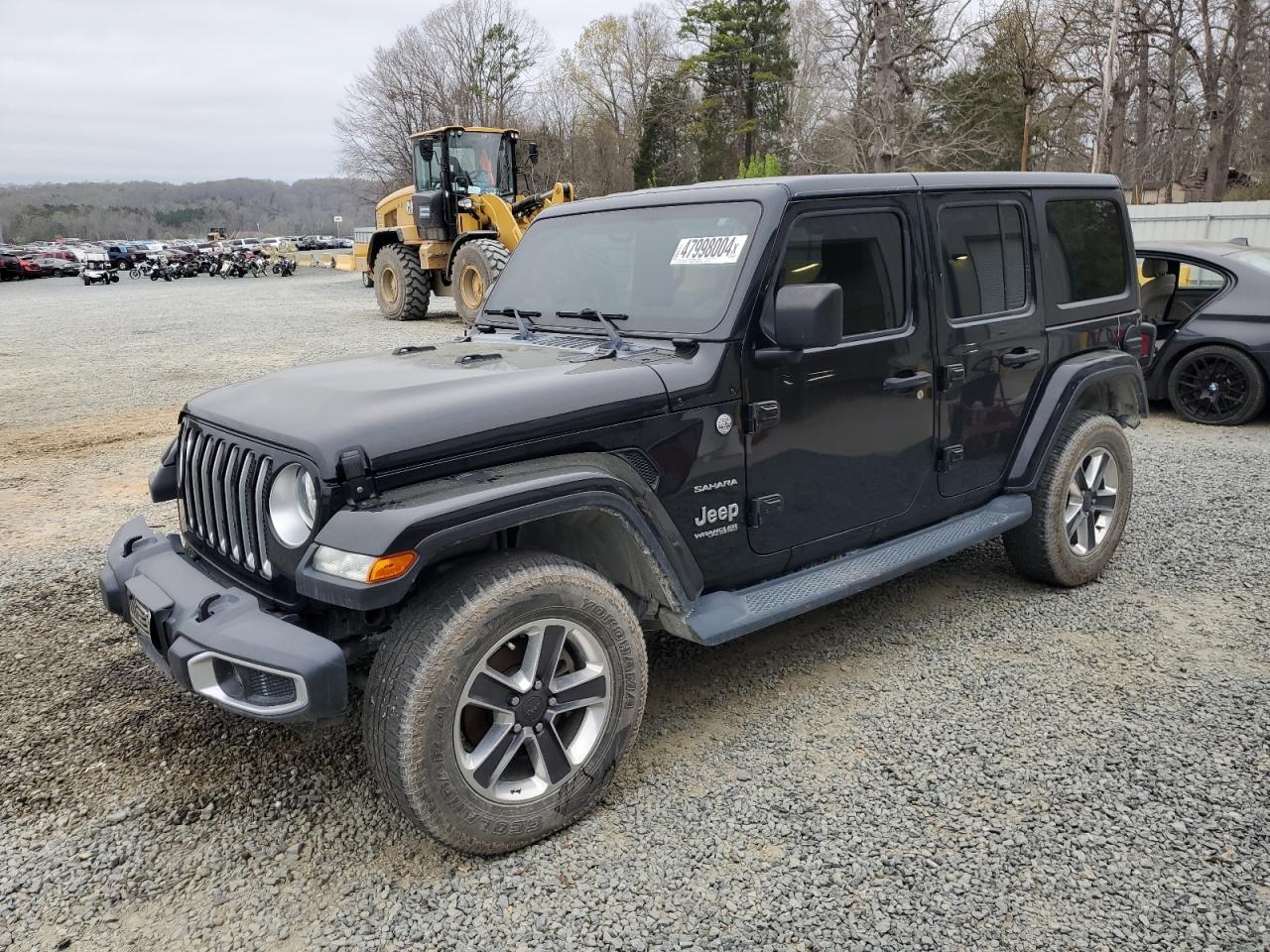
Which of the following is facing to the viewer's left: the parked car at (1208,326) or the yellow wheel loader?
the parked car

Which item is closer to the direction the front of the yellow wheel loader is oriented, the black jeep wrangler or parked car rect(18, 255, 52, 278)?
the black jeep wrangler

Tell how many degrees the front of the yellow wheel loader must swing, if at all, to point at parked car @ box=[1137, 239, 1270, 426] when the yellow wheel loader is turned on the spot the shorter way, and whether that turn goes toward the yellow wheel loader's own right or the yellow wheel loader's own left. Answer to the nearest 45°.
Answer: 0° — it already faces it

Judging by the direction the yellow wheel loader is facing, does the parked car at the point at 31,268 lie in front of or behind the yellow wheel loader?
behind

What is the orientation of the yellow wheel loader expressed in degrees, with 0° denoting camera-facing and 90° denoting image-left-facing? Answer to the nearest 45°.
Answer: approximately 315°

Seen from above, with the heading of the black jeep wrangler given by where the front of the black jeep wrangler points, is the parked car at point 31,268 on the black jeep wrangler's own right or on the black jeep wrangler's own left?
on the black jeep wrangler's own right

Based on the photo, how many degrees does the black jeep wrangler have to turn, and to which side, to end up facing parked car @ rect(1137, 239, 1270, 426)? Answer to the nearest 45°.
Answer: approximately 180°
